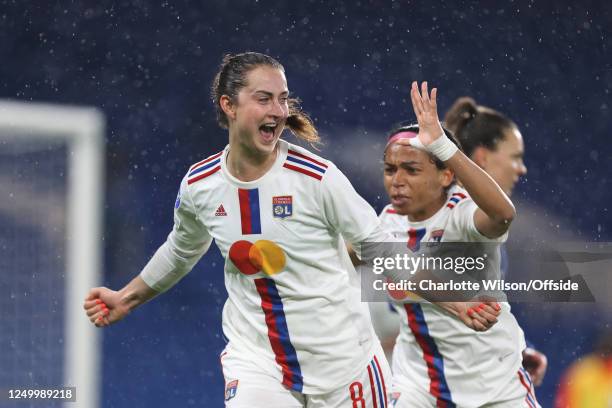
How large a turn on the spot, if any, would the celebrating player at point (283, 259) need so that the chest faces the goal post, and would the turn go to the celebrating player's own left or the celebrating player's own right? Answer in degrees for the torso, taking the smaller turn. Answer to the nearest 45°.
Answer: approximately 135° to the celebrating player's own right

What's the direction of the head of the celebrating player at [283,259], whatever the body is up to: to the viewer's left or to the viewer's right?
to the viewer's right

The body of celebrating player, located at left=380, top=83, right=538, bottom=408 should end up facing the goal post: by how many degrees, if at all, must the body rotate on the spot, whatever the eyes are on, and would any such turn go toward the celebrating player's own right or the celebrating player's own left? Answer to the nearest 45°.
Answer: approximately 90° to the celebrating player's own right

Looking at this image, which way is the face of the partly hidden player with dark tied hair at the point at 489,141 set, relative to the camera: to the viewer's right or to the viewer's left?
to the viewer's right

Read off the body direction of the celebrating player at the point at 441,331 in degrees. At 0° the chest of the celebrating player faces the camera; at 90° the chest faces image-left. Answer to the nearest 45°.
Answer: approximately 45°
